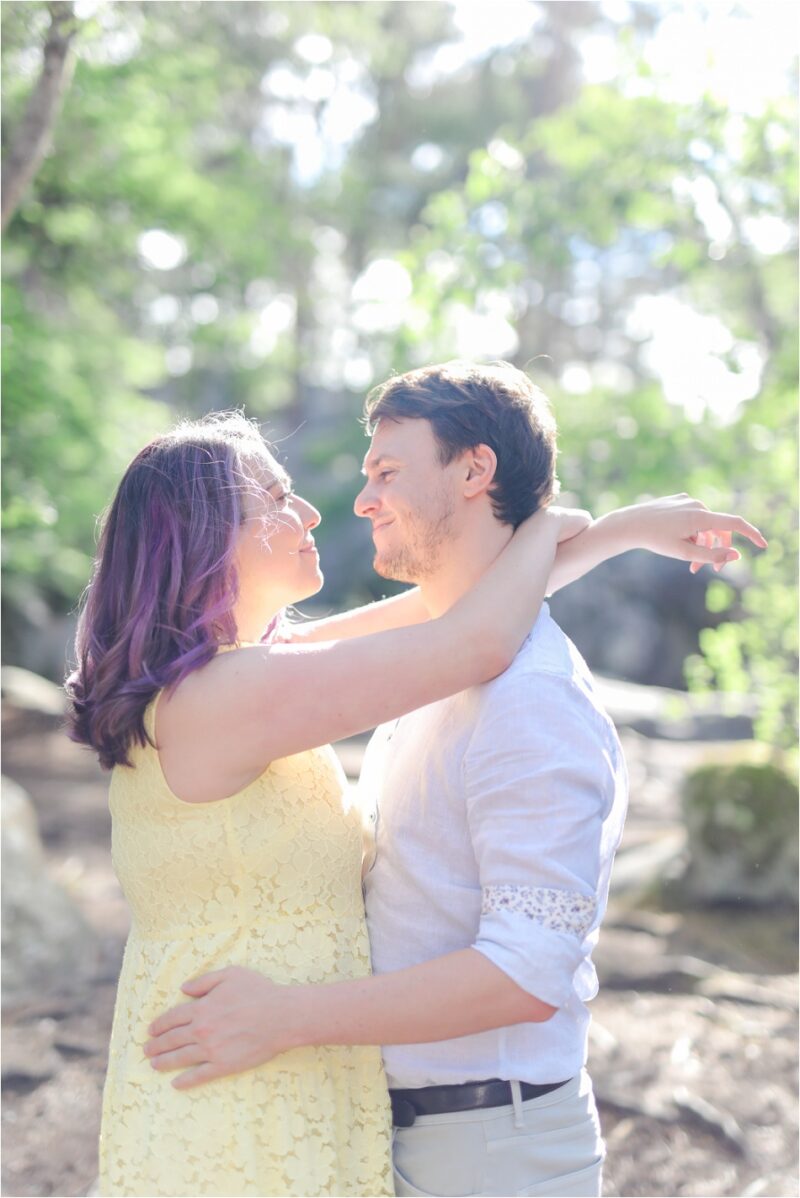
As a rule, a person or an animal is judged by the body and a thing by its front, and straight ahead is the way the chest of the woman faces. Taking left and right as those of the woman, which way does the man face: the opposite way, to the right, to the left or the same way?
the opposite way

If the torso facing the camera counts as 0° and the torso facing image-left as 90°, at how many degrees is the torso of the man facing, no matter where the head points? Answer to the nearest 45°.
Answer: approximately 90°

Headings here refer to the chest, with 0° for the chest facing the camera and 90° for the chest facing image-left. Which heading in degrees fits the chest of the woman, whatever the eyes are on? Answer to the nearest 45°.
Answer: approximately 270°

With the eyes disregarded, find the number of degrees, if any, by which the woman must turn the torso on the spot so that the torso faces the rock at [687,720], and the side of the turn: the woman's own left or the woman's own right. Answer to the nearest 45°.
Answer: approximately 90° to the woman's own left

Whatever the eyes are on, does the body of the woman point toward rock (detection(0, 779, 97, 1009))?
no

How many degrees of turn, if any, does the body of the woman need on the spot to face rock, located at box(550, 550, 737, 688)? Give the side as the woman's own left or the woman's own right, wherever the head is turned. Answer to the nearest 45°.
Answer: approximately 90° to the woman's own left

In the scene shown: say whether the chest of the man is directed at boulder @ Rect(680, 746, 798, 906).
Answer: no

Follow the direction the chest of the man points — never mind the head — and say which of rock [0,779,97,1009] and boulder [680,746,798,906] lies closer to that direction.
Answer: the rock

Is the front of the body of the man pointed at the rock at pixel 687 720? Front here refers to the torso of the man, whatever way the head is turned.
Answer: no

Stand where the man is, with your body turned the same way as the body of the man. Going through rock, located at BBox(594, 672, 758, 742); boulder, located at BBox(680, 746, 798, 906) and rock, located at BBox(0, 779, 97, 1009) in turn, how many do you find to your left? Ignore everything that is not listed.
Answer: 0

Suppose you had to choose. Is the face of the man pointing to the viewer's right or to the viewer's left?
to the viewer's left
